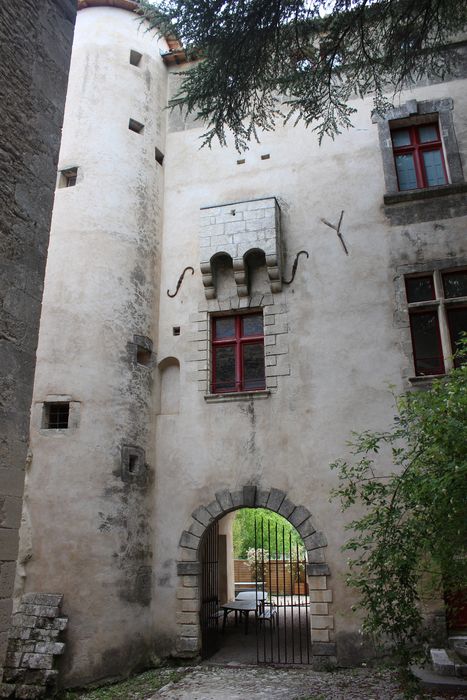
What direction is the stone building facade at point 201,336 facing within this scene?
toward the camera

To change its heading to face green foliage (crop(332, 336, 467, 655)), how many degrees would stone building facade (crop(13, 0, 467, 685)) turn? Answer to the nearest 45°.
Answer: approximately 45° to its left

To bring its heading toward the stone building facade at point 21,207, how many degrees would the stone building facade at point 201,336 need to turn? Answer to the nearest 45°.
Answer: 0° — it already faces it

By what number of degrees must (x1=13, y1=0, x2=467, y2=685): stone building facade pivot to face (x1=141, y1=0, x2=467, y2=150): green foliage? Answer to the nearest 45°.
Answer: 0° — it already faces it
